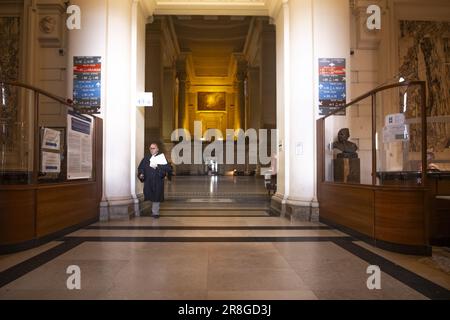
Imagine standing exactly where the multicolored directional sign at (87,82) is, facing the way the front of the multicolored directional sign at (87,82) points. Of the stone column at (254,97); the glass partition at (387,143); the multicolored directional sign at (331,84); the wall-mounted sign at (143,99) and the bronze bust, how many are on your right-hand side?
0

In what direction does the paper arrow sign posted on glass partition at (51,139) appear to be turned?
toward the camera

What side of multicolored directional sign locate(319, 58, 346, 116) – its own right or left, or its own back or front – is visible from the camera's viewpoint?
front

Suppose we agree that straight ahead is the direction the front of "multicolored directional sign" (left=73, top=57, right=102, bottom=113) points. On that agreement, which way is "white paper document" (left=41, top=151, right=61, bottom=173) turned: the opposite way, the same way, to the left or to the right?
the same way

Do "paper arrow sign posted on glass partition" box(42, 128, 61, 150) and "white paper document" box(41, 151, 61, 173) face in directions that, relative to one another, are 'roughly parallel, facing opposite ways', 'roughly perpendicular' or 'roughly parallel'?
roughly parallel

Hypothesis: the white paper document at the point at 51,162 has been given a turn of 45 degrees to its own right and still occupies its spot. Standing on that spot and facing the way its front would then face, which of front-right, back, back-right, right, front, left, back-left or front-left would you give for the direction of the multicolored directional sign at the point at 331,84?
back-left

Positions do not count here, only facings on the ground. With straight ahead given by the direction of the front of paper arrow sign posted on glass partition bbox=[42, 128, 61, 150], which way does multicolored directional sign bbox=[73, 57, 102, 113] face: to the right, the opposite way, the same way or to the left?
the same way

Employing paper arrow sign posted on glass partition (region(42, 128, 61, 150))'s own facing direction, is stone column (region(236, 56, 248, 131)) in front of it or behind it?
behind

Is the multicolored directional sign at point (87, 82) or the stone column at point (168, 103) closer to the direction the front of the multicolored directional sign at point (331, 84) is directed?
the multicolored directional sign at point (87, 82)

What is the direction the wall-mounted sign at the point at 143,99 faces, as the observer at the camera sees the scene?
facing the viewer

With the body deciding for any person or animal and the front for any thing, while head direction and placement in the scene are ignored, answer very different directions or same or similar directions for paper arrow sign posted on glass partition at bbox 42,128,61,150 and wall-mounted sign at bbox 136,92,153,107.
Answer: same or similar directions

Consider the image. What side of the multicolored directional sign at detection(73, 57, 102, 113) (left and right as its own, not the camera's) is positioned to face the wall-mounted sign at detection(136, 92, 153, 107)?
left

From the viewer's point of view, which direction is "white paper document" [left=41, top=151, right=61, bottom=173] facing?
toward the camera

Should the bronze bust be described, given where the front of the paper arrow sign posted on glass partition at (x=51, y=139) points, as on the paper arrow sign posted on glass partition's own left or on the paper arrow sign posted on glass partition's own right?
on the paper arrow sign posted on glass partition's own left

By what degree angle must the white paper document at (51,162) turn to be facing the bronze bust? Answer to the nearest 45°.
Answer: approximately 90° to its left

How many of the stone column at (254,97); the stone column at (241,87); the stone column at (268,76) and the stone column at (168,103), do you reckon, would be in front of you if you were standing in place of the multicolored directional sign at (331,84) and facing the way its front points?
0

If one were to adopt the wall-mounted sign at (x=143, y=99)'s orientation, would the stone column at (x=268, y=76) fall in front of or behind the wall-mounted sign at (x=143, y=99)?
behind
